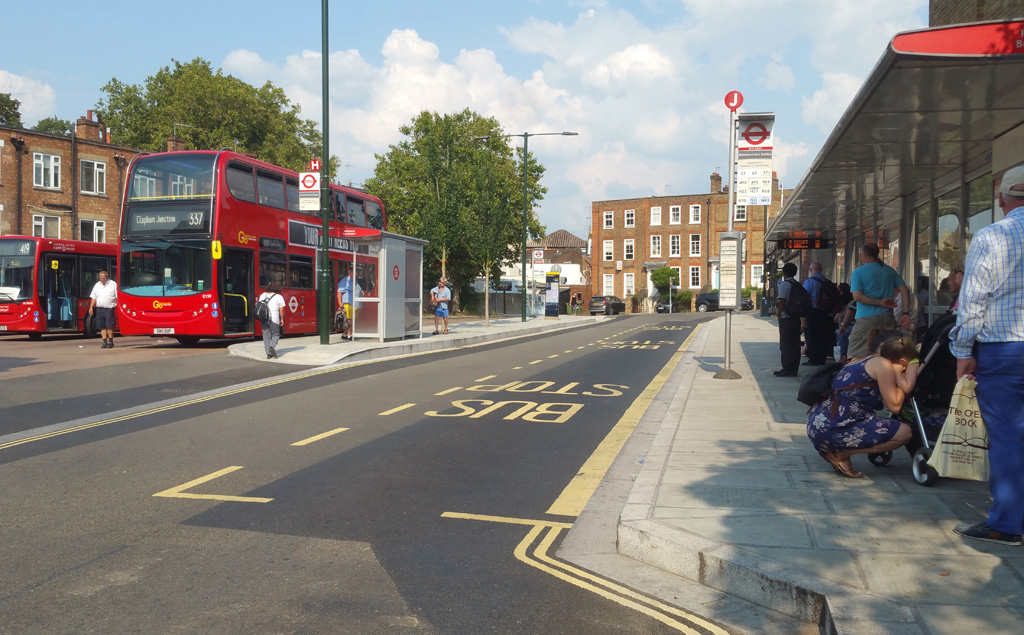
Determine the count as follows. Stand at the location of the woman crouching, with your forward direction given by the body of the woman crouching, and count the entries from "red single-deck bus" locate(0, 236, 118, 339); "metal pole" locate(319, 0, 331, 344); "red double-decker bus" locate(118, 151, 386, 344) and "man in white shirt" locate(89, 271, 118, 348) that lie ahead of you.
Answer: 0

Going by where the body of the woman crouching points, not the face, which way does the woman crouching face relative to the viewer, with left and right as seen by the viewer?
facing to the right of the viewer

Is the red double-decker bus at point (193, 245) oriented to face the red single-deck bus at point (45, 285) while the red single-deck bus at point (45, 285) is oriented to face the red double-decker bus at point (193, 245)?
no

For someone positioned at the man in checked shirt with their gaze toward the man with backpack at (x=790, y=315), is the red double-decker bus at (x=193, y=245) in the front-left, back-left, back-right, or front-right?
front-left

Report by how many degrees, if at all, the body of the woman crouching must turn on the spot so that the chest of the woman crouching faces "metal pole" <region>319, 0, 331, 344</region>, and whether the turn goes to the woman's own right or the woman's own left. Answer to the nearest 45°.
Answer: approximately 135° to the woman's own left

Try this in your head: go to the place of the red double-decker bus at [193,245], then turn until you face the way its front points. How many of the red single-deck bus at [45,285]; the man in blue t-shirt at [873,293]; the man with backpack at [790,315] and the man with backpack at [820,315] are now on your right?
1

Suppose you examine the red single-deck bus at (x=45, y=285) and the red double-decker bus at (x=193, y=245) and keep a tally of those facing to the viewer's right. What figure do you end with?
0

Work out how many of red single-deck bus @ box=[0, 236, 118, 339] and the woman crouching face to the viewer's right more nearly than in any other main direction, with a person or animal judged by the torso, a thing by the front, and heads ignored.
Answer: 1

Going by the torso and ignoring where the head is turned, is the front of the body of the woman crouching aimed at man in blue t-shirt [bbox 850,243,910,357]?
no

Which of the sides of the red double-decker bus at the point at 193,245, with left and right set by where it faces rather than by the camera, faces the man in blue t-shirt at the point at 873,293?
left

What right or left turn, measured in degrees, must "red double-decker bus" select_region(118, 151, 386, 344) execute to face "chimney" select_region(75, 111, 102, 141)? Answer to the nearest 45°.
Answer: approximately 135° to its right

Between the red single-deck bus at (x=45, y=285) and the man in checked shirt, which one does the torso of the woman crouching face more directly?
the man in checked shirt

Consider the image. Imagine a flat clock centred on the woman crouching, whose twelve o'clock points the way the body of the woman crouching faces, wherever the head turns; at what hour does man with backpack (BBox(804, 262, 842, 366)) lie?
The man with backpack is roughly at 9 o'clock from the woman crouching.

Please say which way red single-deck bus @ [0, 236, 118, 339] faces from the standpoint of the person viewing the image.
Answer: facing the viewer and to the left of the viewer

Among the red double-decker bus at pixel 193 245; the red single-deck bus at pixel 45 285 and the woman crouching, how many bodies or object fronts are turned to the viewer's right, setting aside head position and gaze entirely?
1

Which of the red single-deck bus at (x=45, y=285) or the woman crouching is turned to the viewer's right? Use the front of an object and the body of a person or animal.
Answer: the woman crouching

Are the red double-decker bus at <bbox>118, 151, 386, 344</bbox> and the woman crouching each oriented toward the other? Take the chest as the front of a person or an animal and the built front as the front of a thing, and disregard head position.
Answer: no

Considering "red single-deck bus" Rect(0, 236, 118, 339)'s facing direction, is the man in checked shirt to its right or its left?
on its left

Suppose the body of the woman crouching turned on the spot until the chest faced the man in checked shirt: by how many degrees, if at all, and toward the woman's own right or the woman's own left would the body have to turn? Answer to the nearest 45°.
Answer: approximately 45° to the woman's own right
